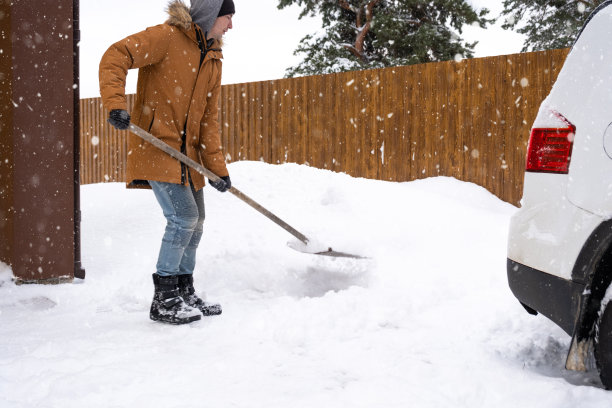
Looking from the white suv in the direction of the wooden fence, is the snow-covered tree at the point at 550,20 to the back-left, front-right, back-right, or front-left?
front-right

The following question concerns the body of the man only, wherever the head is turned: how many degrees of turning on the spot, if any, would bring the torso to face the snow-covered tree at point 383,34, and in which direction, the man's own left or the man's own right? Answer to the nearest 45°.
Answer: approximately 90° to the man's own left

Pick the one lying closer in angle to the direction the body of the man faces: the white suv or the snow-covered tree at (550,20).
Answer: the white suv

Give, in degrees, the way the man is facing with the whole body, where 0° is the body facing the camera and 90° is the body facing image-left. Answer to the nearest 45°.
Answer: approximately 315°

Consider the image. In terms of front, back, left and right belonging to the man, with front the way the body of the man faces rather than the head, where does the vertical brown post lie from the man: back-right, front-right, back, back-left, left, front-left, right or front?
back

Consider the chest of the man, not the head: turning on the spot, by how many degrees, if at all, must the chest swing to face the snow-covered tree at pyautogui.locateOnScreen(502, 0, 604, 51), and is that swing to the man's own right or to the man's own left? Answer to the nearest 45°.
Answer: approximately 90° to the man's own left

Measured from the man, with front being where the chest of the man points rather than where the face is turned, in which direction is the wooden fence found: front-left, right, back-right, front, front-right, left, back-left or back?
left

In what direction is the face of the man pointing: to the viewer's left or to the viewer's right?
to the viewer's right

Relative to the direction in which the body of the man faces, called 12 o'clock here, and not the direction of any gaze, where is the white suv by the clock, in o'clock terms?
The white suv is roughly at 12 o'clock from the man.

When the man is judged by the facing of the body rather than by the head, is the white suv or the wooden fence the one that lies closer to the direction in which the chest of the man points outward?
the white suv
